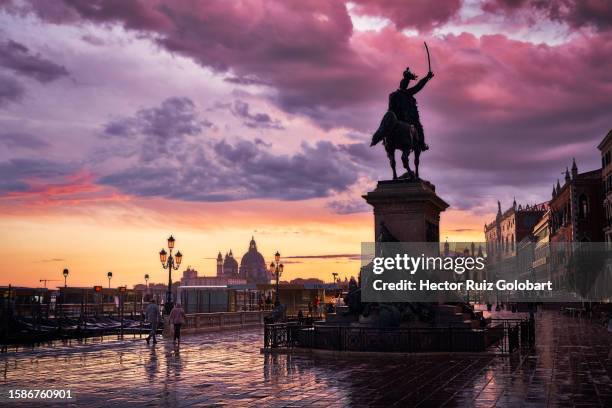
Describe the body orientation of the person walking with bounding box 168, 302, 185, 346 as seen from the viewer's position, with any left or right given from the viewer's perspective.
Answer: facing away from the viewer

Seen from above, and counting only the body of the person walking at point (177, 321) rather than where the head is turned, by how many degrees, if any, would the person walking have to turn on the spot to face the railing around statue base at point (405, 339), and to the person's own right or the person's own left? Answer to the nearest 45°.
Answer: approximately 135° to the person's own right

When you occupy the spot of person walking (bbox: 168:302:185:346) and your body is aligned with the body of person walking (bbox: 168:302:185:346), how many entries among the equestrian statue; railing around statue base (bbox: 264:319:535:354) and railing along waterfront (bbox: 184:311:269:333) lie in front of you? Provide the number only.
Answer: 1
